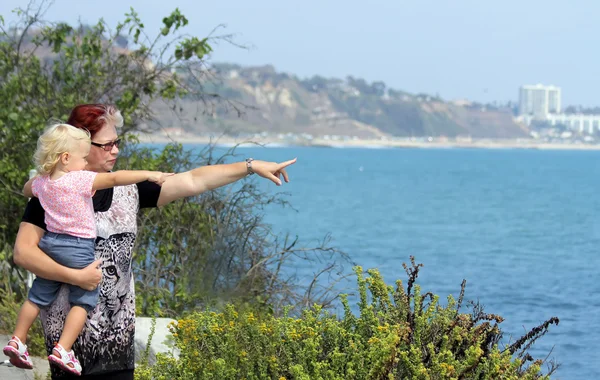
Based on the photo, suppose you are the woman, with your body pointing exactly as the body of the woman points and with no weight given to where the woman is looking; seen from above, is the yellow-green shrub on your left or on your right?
on your left

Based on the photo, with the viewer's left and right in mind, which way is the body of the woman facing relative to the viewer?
facing the viewer and to the right of the viewer
